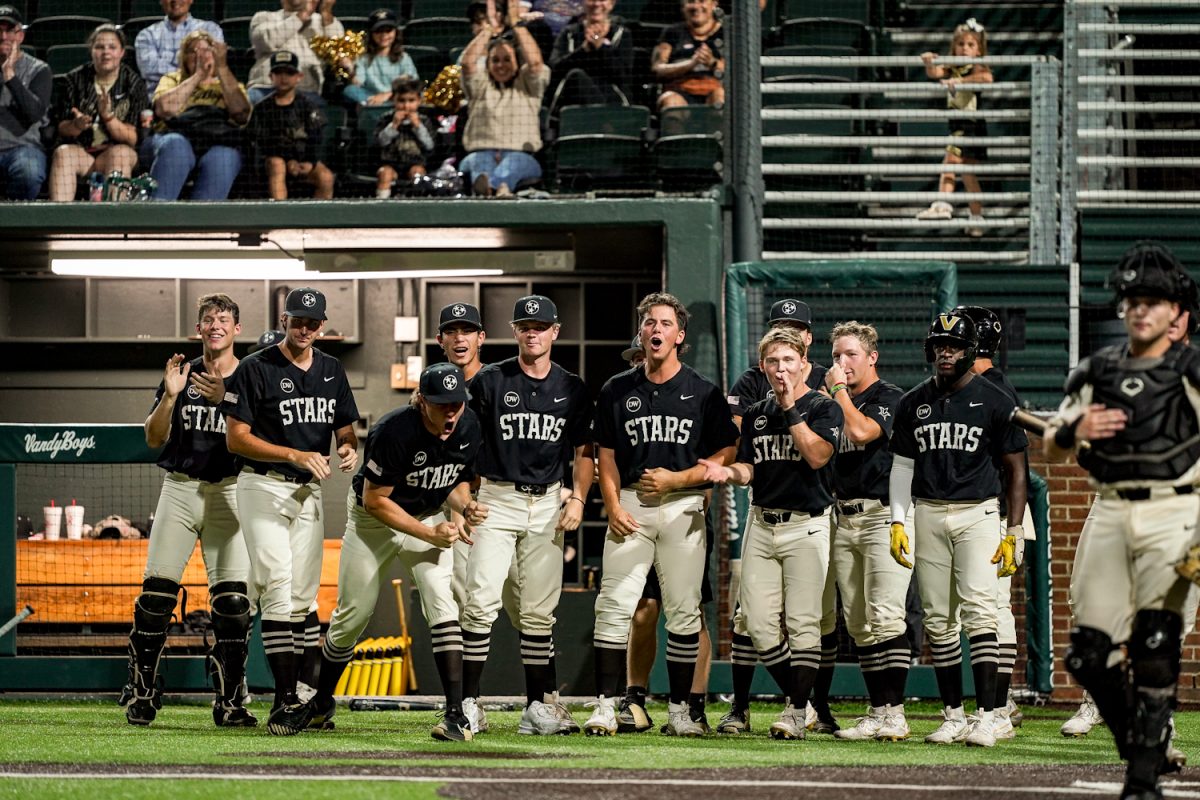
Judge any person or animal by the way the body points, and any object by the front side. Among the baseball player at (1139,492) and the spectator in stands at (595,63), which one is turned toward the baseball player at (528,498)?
the spectator in stands

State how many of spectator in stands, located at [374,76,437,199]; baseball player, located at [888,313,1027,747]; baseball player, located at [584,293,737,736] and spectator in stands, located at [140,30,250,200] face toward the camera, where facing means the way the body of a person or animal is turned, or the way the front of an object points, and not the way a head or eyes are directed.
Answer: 4

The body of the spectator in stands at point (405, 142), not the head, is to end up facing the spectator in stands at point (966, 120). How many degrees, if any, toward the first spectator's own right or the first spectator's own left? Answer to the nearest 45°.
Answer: approximately 90° to the first spectator's own left

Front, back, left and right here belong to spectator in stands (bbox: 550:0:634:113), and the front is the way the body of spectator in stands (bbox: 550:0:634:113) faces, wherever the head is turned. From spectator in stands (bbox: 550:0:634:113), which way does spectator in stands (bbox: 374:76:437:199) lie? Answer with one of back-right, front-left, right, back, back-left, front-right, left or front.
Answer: right

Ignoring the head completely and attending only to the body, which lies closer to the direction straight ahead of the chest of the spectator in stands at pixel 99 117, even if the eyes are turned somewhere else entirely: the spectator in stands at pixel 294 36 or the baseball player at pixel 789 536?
the baseball player

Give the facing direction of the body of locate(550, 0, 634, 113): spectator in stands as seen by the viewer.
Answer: toward the camera

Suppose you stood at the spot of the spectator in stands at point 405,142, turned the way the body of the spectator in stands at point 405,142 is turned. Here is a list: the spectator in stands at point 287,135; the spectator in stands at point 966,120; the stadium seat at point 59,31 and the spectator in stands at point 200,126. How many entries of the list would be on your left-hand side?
1

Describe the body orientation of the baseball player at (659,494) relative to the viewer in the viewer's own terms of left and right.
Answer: facing the viewer

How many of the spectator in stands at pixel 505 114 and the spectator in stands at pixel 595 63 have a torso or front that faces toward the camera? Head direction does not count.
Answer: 2

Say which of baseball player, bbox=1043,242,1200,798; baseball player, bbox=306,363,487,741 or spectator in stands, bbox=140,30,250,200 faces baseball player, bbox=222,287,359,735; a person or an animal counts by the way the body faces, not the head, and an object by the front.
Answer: the spectator in stands

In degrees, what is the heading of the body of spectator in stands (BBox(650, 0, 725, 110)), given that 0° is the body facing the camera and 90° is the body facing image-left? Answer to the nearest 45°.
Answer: approximately 0°

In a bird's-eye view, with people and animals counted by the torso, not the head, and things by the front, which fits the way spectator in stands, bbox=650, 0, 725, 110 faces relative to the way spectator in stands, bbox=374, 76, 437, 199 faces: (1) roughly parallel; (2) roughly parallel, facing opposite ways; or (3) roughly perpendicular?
roughly parallel

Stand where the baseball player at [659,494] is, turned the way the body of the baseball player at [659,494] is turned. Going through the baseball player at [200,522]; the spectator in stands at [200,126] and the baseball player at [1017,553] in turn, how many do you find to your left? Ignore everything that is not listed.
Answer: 1

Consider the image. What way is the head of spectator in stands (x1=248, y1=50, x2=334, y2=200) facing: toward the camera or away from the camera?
toward the camera

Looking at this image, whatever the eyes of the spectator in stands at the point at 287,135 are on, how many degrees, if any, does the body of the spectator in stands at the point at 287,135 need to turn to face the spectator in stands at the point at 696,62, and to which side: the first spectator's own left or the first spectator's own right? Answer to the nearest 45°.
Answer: approximately 90° to the first spectator's own left

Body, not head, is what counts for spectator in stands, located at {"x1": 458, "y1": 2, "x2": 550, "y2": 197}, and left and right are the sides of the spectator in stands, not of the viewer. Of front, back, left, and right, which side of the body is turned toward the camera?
front
